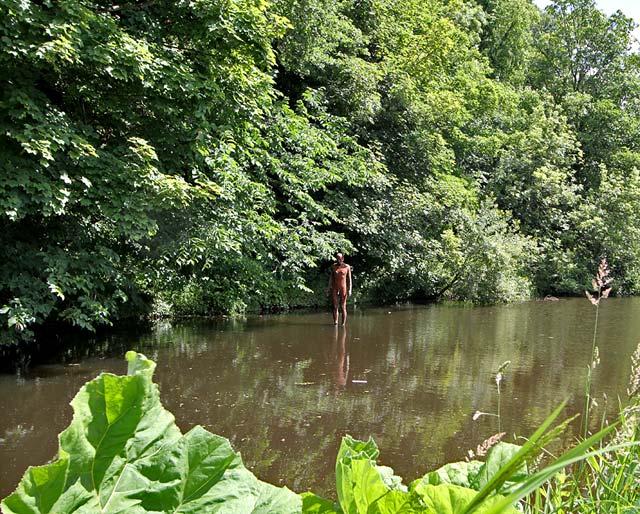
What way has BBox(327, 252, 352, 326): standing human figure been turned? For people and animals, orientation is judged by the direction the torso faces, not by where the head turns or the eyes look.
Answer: toward the camera

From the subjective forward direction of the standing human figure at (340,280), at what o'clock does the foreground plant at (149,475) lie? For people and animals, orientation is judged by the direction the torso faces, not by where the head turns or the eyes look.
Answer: The foreground plant is roughly at 12 o'clock from the standing human figure.
